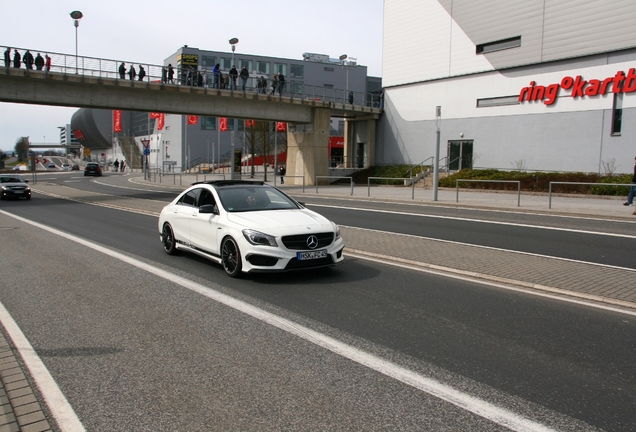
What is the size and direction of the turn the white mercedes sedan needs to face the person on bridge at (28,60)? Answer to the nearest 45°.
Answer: approximately 180°

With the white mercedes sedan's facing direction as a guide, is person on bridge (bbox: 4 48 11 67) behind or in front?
behind

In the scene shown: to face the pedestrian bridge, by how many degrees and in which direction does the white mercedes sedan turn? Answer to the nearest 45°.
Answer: approximately 135° to its left

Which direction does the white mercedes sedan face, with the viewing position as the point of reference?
facing the viewer and to the right of the viewer

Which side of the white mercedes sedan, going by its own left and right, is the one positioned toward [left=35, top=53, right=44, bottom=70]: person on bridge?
back

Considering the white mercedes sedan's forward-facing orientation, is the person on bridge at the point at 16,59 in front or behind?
behind

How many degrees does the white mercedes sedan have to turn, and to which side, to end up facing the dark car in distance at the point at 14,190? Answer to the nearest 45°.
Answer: approximately 180°
